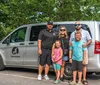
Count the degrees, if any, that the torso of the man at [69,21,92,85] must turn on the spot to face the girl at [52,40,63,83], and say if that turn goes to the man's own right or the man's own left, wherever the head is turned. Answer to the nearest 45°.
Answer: approximately 90° to the man's own right

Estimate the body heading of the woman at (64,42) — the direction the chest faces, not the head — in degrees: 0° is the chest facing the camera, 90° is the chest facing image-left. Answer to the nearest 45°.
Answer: approximately 0°

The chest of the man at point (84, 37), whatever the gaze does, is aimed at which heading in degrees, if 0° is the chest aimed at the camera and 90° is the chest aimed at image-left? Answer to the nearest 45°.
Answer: approximately 0°

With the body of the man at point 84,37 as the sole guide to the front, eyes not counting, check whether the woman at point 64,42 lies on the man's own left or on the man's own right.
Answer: on the man's own right
